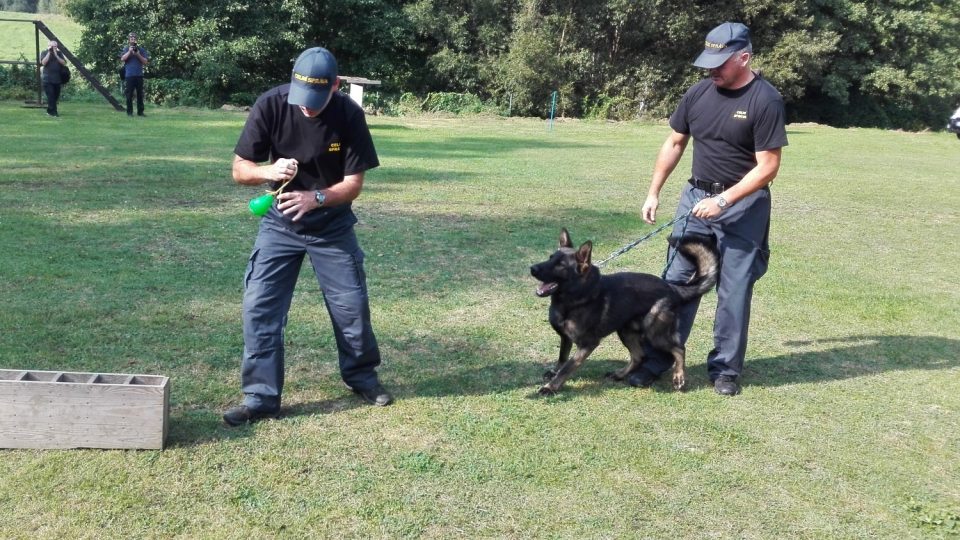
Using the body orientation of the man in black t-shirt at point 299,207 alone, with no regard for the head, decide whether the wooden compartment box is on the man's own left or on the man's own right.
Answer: on the man's own right

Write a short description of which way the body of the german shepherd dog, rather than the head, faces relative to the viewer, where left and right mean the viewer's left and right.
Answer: facing to the left of the viewer

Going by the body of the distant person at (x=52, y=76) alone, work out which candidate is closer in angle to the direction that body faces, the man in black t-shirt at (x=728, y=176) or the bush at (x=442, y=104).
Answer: the man in black t-shirt

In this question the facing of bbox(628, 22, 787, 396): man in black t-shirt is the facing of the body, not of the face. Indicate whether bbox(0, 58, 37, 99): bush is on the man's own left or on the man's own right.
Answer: on the man's own right

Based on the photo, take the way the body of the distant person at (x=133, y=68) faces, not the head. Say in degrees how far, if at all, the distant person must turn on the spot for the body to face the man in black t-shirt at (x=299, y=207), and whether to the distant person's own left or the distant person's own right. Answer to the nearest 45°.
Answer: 0° — they already face them

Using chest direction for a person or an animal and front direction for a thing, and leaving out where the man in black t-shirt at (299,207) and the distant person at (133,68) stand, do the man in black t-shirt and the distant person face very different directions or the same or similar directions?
same or similar directions

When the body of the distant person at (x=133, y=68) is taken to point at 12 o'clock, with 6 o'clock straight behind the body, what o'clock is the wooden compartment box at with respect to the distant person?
The wooden compartment box is roughly at 12 o'clock from the distant person.

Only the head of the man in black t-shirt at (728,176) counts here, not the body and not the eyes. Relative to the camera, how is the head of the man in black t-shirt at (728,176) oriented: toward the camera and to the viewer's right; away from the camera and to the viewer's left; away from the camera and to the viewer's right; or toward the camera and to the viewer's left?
toward the camera and to the viewer's left

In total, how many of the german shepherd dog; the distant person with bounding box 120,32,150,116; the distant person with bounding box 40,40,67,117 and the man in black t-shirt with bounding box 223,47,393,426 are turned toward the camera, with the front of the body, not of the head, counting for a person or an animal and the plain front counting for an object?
3

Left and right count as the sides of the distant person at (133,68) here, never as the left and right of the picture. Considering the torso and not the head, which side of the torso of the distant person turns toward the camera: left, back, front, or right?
front

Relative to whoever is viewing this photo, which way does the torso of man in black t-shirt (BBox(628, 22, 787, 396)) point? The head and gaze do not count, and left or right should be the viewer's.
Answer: facing the viewer and to the left of the viewer

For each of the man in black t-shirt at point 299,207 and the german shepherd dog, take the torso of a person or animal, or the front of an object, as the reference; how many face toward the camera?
1

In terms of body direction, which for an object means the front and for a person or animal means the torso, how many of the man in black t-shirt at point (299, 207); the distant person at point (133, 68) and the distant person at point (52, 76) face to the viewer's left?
0

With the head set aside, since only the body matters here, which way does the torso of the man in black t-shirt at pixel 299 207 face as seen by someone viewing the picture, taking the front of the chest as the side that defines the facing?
toward the camera
